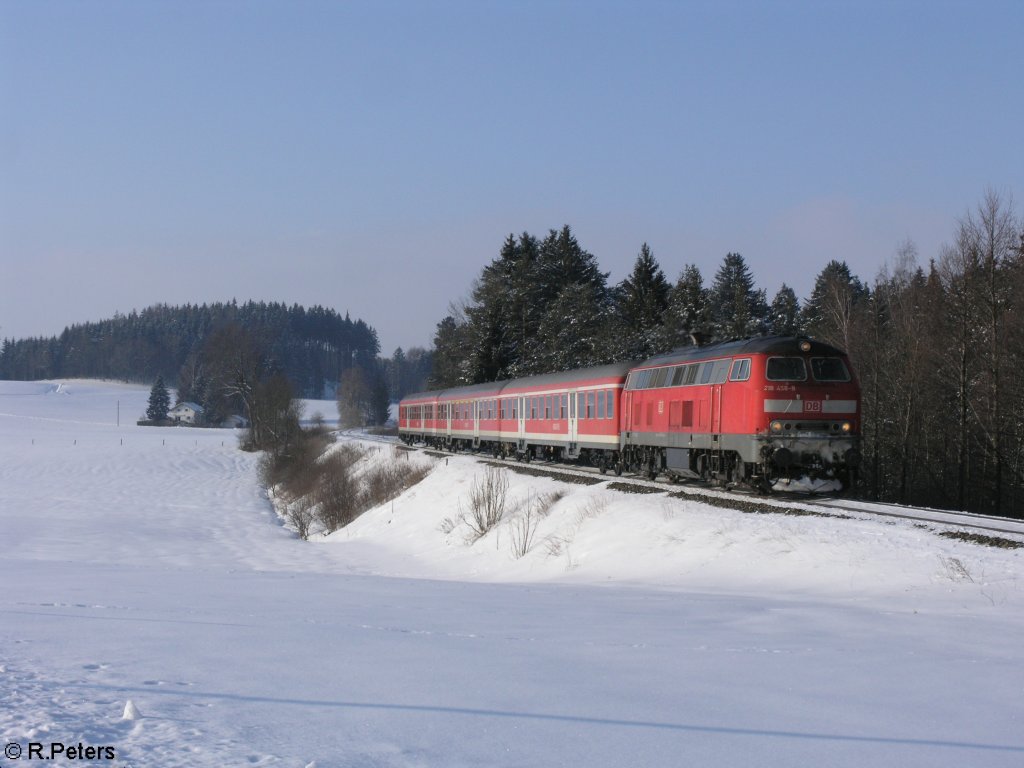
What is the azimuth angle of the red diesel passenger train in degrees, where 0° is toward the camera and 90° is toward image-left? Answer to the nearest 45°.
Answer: approximately 315°

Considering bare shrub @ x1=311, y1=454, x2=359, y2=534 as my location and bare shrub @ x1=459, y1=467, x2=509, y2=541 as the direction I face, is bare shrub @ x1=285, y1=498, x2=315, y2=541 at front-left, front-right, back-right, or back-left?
back-right

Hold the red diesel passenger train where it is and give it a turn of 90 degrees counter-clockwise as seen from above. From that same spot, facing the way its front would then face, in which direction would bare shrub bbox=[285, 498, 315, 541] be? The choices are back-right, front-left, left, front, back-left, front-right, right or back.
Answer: back
